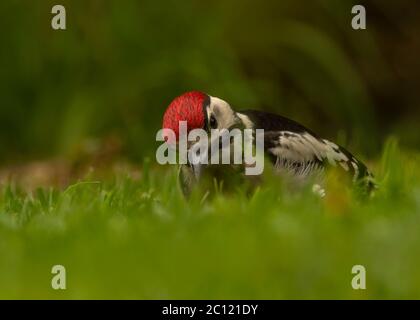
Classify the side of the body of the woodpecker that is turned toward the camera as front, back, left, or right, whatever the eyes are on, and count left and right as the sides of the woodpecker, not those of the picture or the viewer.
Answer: left
